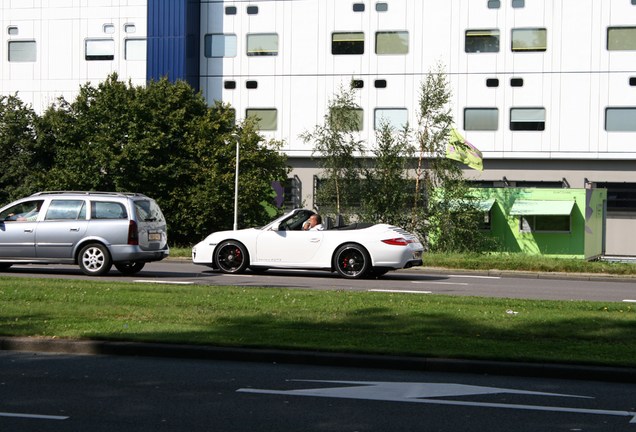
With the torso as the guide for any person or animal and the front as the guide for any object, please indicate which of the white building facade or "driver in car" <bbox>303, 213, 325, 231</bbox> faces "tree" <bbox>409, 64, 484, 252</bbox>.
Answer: the white building facade

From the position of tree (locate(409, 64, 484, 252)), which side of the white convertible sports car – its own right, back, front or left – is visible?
right

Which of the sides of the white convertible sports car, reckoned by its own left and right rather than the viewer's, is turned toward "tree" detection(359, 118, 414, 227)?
right

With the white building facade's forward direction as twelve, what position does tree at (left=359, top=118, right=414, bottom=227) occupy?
The tree is roughly at 12 o'clock from the white building facade.

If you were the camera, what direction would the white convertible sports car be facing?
facing to the left of the viewer

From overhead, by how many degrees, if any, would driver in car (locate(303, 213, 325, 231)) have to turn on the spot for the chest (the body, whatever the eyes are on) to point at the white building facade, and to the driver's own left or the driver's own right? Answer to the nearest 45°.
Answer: approximately 90° to the driver's own right

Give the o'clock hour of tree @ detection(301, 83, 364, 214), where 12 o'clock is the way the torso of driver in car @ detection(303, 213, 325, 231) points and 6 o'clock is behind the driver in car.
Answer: The tree is roughly at 3 o'clock from the driver in car.

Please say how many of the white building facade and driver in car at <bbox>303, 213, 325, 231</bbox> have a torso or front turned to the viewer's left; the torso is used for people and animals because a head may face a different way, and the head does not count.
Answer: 1

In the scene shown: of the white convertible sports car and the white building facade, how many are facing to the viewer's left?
1

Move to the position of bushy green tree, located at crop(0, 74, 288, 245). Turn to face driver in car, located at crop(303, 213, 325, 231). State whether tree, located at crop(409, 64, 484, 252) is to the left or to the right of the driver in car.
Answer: left

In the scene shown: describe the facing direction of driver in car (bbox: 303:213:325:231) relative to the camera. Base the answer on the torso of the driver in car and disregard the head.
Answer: to the viewer's left

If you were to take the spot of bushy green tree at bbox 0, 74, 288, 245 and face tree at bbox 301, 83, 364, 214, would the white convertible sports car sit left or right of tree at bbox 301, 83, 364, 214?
right

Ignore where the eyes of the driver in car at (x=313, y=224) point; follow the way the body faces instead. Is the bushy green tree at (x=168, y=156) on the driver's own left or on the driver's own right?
on the driver's own right

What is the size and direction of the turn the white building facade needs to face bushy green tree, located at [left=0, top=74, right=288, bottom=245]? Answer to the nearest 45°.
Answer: approximately 45° to its right
